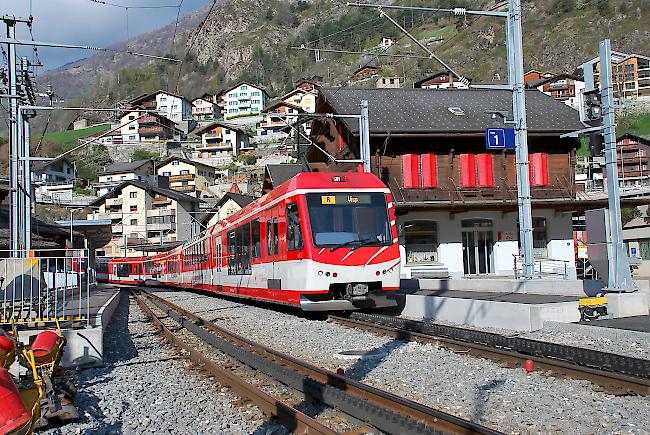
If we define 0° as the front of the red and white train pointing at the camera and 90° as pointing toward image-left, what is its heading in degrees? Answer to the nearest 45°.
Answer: approximately 315°

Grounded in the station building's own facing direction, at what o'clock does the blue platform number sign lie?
The blue platform number sign is roughly at 12 o'clock from the station building.

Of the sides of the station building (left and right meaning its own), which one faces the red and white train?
right

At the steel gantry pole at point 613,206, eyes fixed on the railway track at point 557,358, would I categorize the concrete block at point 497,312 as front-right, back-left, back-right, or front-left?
front-right

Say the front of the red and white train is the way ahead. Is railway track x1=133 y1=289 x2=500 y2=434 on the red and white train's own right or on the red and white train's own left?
on the red and white train's own right

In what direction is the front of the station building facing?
toward the camera

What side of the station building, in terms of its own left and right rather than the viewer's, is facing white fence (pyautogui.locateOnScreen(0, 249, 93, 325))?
front

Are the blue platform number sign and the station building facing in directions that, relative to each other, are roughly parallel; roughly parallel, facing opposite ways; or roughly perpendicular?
roughly parallel

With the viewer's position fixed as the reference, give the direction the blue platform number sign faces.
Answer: facing the viewer

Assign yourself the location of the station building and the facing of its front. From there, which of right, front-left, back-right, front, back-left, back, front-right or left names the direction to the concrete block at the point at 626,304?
front

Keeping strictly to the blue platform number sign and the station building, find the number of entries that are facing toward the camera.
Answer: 2
